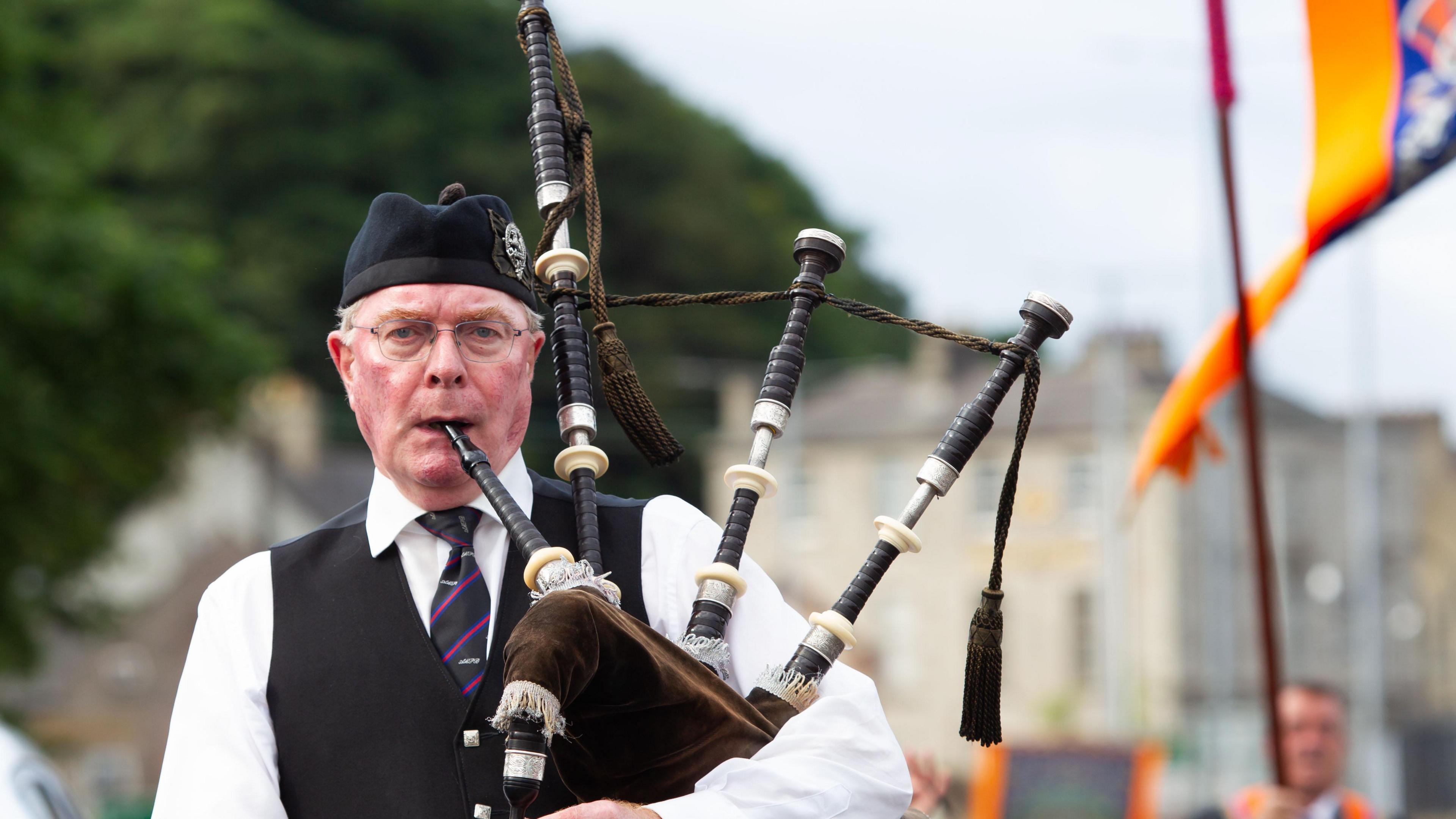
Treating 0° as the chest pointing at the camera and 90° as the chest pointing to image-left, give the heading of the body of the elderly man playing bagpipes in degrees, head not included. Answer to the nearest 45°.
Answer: approximately 0°

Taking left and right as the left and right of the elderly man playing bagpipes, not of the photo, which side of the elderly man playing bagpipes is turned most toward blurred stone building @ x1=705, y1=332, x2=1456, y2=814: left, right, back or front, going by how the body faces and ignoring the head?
back

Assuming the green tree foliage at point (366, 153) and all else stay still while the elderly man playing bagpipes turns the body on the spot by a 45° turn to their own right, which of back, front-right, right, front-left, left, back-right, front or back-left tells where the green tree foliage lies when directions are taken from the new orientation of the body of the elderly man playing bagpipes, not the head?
back-right

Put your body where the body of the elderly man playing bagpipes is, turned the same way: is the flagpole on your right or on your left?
on your left

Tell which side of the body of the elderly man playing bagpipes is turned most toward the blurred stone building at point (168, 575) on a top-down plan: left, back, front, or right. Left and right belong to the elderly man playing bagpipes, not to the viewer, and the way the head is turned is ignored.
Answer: back

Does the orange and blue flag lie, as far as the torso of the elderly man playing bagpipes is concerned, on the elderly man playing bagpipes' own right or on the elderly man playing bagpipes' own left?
on the elderly man playing bagpipes' own left

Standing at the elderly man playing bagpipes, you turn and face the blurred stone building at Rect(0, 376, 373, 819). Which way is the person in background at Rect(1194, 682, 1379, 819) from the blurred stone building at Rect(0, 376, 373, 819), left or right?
right

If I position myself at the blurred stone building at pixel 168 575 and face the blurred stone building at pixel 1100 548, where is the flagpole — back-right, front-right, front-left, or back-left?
front-right

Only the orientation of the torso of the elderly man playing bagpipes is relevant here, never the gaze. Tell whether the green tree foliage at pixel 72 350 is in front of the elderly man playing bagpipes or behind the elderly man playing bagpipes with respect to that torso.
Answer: behind

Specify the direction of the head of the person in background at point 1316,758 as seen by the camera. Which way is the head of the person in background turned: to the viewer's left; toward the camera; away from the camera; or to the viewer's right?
toward the camera

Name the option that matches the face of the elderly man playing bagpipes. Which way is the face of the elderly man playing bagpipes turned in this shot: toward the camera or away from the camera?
toward the camera

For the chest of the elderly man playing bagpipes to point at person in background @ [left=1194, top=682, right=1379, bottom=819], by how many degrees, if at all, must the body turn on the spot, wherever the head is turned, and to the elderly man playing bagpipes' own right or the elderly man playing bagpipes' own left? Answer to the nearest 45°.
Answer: approximately 135° to the elderly man playing bagpipes' own left
